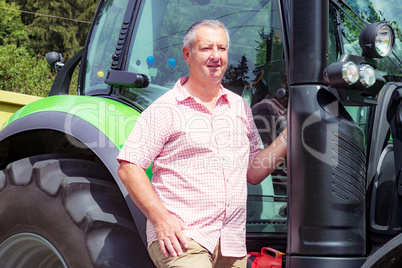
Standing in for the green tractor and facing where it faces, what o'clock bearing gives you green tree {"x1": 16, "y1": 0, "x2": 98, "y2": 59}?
The green tree is roughly at 7 o'clock from the green tractor.

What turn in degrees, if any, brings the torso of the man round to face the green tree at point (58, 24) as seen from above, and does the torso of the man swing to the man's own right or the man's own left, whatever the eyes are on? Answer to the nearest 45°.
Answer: approximately 135° to the man's own left

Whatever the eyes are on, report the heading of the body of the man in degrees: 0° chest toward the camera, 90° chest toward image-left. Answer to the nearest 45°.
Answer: approximately 315°
